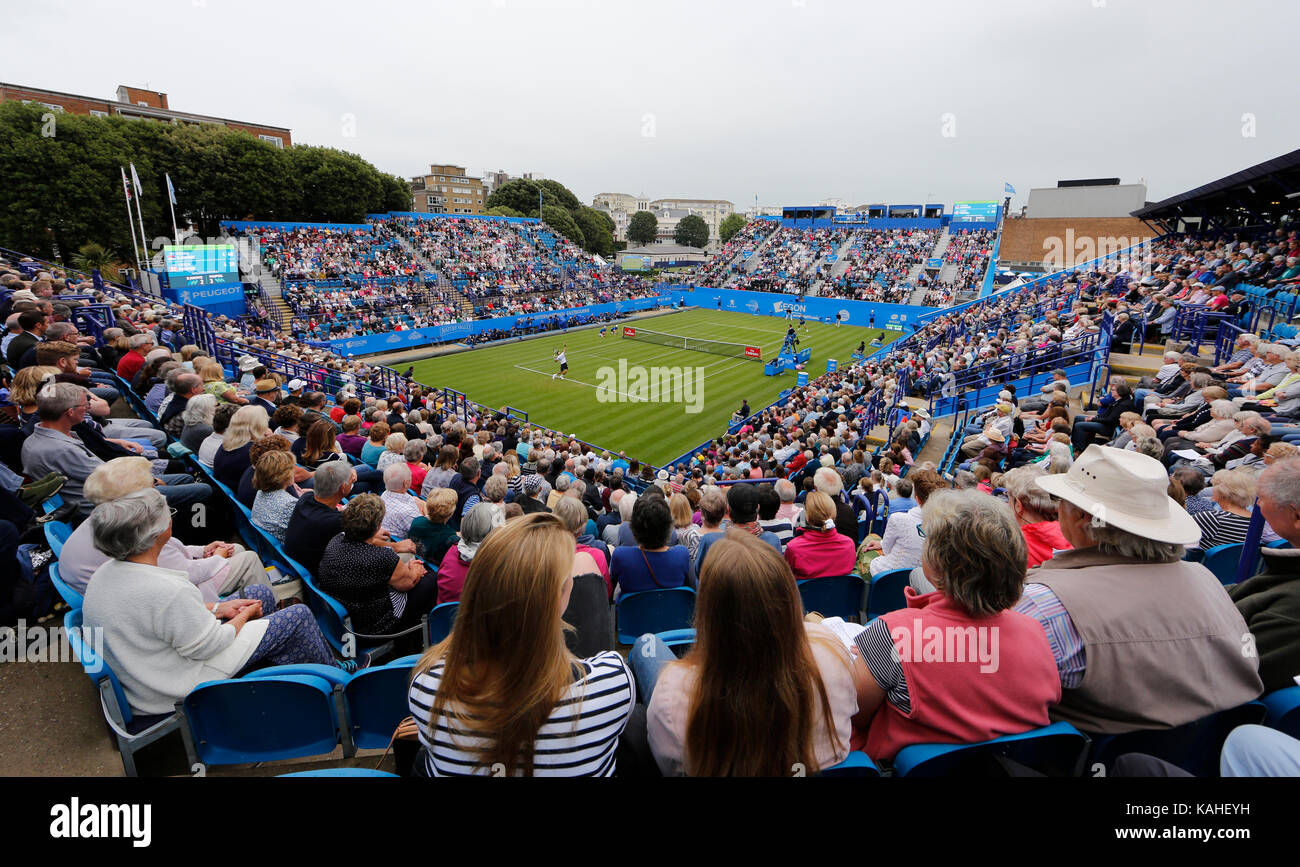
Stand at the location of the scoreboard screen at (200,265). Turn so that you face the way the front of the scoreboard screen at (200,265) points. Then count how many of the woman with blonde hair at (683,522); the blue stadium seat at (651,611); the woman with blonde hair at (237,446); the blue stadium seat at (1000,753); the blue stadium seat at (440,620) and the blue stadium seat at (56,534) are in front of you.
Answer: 6

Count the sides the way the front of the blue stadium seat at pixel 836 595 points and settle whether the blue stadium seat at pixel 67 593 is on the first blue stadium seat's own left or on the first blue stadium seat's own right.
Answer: on the first blue stadium seat's own left

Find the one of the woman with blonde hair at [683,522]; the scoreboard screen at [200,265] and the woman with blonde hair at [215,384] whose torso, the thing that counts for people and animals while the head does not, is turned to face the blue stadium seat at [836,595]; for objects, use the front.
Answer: the scoreboard screen

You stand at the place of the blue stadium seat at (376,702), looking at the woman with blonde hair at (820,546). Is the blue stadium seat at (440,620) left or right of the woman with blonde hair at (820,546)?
left

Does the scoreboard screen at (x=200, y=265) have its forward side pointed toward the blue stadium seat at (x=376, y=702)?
yes

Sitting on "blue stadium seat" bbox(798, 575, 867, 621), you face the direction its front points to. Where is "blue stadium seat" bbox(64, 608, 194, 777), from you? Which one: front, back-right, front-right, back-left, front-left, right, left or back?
back-left

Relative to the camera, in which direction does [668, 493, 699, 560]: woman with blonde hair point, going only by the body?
away from the camera

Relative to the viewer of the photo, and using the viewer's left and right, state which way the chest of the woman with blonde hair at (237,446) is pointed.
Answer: facing away from the viewer and to the right of the viewer

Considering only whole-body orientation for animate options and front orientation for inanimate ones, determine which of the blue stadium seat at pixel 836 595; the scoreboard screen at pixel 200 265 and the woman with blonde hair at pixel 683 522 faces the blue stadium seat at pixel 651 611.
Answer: the scoreboard screen

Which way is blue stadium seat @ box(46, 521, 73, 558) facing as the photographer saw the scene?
facing away from the viewer and to the right of the viewer

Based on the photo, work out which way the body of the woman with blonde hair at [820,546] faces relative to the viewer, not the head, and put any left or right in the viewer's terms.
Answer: facing away from the viewer

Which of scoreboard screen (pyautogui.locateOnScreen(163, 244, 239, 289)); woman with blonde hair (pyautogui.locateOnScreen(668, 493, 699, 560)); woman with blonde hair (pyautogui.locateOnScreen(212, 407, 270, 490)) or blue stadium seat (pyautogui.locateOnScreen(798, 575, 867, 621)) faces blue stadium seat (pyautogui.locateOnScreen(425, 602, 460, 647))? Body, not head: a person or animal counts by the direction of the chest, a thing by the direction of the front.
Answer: the scoreboard screen

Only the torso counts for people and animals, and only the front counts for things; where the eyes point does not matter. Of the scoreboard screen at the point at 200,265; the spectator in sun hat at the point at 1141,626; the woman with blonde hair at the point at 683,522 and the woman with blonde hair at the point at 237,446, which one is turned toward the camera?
the scoreboard screen

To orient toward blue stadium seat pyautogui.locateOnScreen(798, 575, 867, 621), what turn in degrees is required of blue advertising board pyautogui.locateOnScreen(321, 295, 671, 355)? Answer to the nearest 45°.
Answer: approximately 45° to its right

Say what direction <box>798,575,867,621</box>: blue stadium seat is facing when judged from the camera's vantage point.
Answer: facing away from the viewer

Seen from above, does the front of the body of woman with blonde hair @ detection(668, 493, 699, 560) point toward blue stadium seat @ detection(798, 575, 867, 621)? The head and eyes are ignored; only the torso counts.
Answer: no

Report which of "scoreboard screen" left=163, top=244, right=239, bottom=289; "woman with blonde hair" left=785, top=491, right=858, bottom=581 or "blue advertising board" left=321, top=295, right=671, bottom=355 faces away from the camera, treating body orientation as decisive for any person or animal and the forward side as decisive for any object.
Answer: the woman with blonde hair

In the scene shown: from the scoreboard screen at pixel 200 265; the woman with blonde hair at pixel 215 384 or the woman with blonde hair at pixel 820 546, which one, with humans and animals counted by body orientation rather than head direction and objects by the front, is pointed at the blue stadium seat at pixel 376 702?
the scoreboard screen

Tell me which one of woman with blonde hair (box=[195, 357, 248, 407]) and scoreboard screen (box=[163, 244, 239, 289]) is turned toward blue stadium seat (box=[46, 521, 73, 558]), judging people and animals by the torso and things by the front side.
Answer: the scoreboard screen

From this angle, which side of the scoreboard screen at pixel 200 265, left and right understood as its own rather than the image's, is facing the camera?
front

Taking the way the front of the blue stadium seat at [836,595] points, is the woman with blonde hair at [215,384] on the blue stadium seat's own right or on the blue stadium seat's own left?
on the blue stadium seat's own left

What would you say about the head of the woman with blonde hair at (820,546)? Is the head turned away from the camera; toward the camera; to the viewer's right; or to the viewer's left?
away from the camera
